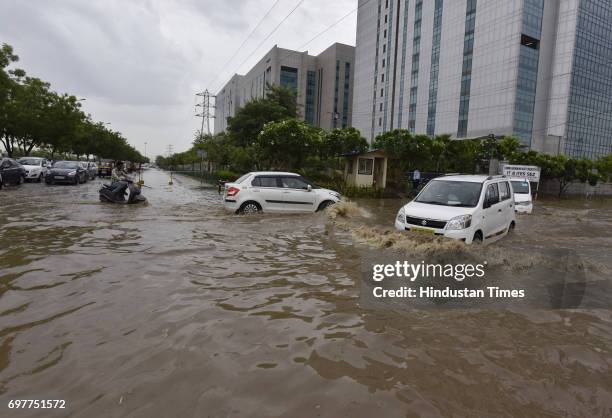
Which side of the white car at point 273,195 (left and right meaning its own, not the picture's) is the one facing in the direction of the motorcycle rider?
back

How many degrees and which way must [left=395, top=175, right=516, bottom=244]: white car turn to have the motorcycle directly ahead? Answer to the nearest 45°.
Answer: approximately 45° to its right

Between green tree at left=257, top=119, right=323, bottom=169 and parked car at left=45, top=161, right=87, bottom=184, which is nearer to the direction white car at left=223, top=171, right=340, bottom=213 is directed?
the green tree

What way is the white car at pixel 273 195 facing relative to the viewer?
to the viewer's right

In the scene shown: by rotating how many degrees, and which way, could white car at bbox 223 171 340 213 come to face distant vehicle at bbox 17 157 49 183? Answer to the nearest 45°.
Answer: approximately 135° to its left
